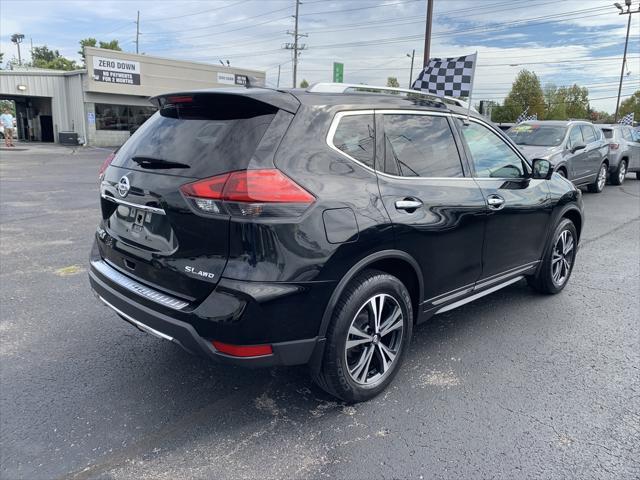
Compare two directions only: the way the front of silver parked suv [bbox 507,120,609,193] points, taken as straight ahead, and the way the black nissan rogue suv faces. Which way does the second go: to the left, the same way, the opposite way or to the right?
the opposite way

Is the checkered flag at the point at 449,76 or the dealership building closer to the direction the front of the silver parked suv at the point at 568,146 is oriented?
the checkered flag

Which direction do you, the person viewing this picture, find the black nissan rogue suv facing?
facing away from the viewer and to the right of the viewer

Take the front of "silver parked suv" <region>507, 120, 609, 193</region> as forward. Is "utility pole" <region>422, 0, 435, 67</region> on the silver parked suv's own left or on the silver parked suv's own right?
on the silver parked suv's own right

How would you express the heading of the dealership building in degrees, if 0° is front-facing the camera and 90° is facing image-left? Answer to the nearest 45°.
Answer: approximately 315°

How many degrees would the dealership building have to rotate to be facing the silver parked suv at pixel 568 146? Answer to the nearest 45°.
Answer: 0° — it already faces it
